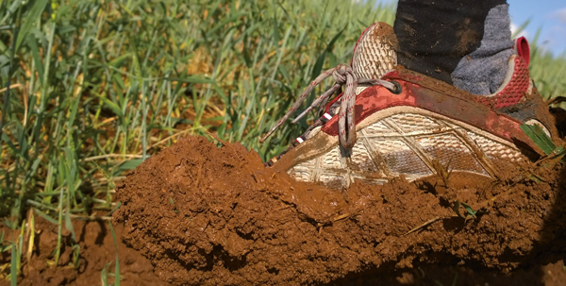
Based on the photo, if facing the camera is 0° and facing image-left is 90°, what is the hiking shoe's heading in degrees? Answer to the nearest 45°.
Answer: approximately 90°
